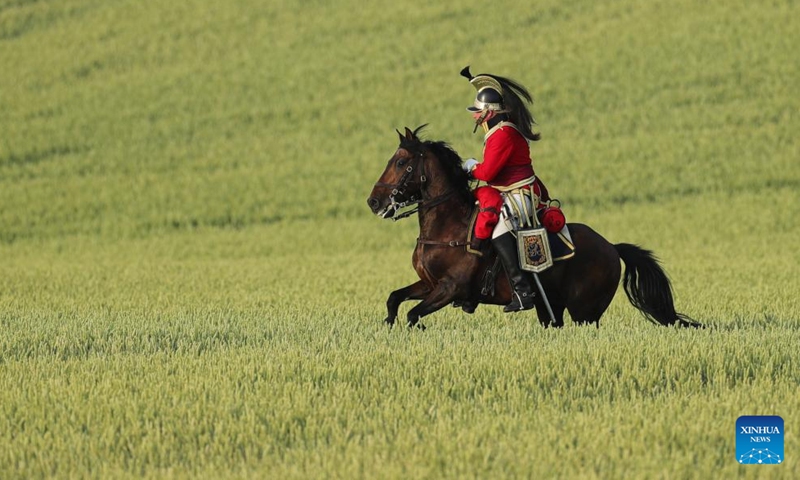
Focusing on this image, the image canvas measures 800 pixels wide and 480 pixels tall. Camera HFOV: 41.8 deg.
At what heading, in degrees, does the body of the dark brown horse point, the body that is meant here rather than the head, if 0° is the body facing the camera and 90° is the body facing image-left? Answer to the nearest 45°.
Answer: approximately 90°

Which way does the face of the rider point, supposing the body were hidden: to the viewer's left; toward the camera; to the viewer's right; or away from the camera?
to the viewer's left

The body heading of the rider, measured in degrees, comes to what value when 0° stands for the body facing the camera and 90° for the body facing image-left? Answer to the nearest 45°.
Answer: approximately 90°
